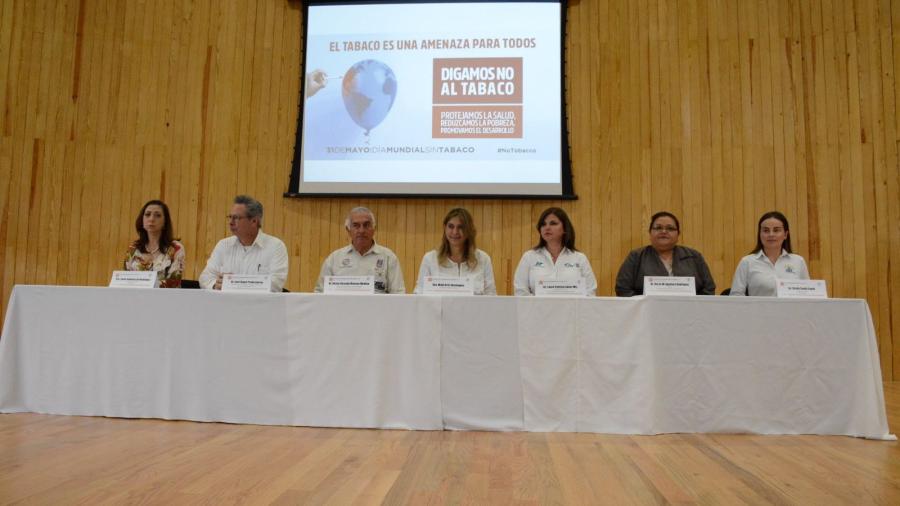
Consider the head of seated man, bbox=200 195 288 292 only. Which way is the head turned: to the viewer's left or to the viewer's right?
to the viewer's left

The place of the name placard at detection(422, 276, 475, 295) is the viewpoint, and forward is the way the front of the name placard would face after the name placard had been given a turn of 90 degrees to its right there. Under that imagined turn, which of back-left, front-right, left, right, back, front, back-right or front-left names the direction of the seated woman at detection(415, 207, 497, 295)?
right

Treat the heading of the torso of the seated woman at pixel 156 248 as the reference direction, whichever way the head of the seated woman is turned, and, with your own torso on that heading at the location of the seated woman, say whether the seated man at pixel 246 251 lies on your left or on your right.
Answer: on your left

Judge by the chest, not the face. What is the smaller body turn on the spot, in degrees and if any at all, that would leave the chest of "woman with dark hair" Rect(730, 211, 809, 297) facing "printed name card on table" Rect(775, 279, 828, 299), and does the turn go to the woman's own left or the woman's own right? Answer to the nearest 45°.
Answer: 0° — they already face it

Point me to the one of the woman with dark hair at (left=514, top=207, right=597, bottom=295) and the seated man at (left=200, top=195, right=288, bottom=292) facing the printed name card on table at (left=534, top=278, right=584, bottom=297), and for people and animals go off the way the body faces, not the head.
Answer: the woman with dark hair

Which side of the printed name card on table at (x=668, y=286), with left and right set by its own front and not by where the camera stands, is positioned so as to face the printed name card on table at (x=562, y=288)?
right

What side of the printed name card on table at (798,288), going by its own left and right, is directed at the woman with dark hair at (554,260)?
right
